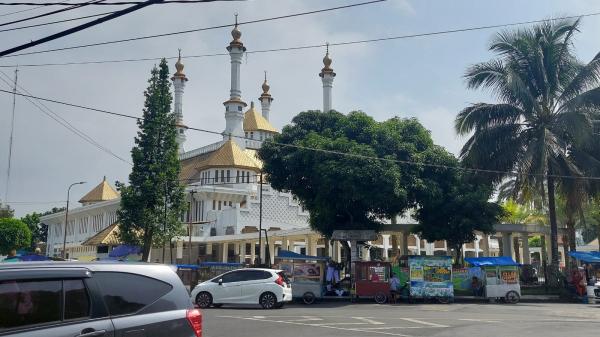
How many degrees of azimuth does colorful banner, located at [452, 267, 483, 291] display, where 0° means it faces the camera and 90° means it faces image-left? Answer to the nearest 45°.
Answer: approximately 0°

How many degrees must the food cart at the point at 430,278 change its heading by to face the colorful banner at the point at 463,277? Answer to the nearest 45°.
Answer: approximately 135° to its left

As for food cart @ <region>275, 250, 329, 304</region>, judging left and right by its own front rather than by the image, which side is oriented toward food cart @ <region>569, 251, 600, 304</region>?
left

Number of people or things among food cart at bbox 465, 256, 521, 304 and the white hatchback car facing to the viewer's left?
1

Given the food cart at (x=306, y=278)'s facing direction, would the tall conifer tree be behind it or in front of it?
behind

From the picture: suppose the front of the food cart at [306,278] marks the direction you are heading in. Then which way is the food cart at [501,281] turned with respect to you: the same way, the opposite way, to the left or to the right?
the same way

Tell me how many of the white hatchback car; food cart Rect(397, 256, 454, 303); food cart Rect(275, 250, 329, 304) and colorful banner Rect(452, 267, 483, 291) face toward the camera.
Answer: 3

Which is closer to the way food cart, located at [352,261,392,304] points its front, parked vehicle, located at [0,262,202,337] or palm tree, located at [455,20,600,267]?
the parked vehicle

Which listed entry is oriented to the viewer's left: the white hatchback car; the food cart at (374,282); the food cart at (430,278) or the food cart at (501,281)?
the white hatchback car

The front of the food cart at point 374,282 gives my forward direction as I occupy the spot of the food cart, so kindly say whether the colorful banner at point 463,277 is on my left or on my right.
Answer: on my left

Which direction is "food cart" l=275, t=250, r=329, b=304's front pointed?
toward the camera

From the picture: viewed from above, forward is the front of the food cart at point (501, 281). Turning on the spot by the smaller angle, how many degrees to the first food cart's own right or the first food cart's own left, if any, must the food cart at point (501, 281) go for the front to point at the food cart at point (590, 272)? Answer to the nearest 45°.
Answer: approximately 135° to the first food cart's own left

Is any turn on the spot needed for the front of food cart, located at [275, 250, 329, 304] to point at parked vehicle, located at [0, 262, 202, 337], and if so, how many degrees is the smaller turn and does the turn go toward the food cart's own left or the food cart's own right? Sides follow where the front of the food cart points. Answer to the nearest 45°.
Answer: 0° — it already faces it

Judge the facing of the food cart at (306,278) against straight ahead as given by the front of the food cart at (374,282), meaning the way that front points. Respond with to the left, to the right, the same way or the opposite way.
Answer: the same way

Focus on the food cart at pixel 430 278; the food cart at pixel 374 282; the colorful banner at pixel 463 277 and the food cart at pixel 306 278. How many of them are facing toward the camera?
4

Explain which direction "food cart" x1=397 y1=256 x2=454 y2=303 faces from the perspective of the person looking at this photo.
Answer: facing the viewer

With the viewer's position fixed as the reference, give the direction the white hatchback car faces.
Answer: facing to the left of the viewer

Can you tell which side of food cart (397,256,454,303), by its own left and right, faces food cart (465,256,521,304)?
left

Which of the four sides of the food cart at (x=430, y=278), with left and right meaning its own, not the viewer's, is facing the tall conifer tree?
right

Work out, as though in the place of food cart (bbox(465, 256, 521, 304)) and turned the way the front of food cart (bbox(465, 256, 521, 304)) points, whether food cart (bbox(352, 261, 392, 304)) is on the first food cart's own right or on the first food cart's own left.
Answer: on the first food cart's own right
